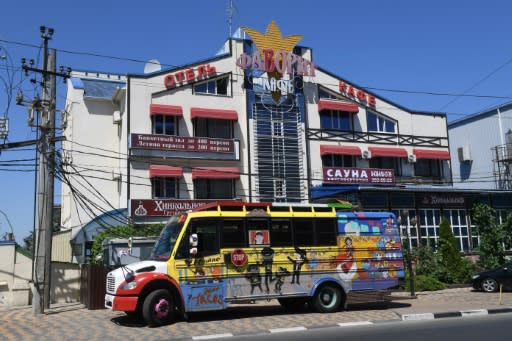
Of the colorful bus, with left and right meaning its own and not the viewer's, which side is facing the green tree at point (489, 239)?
back

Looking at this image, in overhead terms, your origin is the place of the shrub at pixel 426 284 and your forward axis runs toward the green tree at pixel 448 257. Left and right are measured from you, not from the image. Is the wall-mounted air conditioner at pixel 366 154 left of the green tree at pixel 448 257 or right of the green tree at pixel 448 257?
left

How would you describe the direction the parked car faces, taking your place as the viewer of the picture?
facing to the left of the viewer

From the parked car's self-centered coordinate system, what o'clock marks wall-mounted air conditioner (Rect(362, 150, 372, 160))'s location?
The wall-mounted air conditioner is roughly at 2 o'clock from the parked car.

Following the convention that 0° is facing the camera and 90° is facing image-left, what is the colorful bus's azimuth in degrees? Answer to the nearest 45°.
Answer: approximately 45°

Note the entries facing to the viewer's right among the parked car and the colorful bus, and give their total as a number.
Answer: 0

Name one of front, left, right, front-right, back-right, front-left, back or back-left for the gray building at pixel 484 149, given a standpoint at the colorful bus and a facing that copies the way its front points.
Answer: back

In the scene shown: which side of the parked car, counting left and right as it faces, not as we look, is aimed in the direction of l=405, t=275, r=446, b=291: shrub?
front

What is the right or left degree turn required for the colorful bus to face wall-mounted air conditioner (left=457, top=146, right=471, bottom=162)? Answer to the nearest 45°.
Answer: approximately 180°

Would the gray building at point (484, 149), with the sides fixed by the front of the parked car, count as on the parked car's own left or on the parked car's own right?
on the parked car's own right

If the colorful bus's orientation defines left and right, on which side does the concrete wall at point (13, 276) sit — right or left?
on its right

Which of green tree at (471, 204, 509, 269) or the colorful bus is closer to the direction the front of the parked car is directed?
the colorful bus

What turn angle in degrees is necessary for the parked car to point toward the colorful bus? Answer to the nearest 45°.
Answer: approximately 45° to its left

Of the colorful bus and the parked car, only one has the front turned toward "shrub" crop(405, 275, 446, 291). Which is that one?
the parked car
